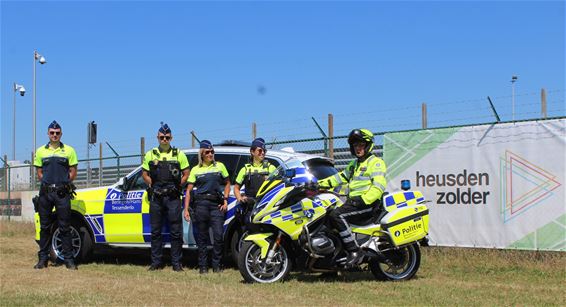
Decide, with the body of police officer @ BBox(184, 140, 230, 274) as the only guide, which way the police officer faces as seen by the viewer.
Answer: toward the camera

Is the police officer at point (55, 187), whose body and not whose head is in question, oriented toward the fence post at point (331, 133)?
no

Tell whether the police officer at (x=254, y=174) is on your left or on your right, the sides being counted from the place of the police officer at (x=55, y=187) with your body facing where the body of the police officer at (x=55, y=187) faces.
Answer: on your left

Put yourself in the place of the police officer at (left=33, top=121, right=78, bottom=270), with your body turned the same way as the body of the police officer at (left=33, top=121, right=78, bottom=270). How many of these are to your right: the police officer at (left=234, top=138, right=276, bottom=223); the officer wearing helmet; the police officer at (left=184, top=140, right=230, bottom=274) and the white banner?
0

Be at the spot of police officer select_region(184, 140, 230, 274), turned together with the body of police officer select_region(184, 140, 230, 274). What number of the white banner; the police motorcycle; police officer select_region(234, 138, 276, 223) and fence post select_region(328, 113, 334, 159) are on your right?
0

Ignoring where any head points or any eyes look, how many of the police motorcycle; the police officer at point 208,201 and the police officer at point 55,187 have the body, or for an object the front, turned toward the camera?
2

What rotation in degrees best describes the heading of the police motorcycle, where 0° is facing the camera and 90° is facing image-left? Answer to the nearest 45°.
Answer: approximately 90°

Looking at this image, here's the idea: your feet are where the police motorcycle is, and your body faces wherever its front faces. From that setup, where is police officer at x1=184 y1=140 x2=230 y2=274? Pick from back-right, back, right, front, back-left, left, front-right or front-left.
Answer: front-right

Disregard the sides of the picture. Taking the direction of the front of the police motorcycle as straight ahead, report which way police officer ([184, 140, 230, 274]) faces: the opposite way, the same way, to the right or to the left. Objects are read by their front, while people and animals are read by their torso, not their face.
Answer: to the left

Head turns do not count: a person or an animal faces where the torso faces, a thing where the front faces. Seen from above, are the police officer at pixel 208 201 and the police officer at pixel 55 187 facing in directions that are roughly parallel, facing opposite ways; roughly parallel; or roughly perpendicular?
roughly parallel

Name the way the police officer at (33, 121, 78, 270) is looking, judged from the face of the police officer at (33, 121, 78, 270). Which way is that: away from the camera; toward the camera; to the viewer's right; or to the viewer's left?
toward the camera

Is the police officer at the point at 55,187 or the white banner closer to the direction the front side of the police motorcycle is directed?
the police officer

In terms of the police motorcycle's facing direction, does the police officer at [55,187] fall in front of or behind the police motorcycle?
in front

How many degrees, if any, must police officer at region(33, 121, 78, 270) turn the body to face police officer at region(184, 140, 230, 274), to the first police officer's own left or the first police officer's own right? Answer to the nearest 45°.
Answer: approximately 45° to the first police officer's own left

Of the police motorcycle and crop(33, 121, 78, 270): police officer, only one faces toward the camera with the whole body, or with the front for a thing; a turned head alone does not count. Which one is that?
the police officer

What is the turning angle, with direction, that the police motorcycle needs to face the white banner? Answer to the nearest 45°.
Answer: approximately 135° to its right

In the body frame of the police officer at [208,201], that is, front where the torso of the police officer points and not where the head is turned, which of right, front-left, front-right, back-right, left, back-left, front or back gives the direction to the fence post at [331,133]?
back-left

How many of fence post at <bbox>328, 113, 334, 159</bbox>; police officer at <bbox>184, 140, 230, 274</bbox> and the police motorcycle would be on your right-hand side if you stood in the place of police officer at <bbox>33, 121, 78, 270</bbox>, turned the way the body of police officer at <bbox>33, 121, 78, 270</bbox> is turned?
0

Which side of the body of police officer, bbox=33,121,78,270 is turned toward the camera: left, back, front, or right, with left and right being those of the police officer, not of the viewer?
front
